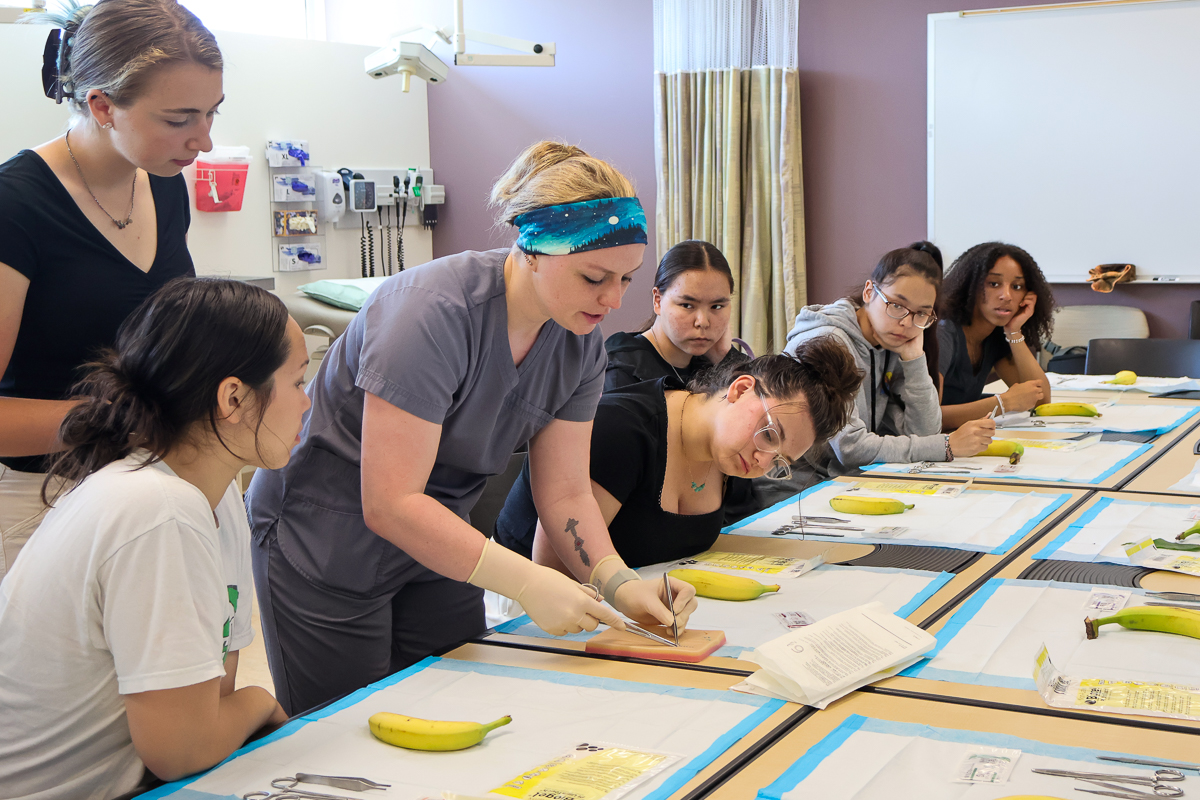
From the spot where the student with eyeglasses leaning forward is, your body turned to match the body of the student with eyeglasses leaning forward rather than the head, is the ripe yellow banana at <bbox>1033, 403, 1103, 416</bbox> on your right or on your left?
on your left

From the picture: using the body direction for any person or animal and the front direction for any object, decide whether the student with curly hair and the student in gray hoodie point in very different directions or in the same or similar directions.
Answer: same or similar directions

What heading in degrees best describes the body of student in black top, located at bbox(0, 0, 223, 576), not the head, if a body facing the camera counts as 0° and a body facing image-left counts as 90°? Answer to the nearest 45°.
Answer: approximately 315°

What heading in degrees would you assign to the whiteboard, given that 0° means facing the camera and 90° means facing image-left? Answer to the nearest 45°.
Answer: approximately 0°

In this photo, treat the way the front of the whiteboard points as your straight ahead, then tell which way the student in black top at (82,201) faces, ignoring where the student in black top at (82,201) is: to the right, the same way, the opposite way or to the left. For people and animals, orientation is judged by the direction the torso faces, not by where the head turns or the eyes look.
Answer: to the left

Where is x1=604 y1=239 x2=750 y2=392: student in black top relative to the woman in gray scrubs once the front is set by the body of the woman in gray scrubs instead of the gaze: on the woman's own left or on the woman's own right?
on the woman's own left

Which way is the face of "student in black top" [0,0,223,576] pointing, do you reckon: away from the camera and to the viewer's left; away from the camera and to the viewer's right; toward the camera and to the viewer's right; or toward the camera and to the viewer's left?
toward the camera and to the viewer's right

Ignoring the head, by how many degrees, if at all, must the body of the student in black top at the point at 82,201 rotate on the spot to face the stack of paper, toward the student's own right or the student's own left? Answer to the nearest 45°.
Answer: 0° — they already face it

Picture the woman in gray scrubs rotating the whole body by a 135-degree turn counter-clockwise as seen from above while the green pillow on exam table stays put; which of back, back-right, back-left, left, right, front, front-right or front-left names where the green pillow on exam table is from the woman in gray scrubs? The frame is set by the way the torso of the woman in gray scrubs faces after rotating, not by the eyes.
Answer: front

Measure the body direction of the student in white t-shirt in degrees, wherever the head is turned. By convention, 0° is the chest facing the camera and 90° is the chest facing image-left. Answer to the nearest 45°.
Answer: approximately 270°

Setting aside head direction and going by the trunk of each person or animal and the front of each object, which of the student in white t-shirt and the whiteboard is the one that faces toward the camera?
the whiteboard

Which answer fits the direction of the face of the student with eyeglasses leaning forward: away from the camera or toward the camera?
toward the camera

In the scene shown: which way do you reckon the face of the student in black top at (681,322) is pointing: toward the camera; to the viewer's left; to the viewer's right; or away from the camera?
toward the camera

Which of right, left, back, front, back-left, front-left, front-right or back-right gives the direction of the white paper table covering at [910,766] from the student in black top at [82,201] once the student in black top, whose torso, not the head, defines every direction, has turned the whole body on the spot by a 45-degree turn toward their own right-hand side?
front-left

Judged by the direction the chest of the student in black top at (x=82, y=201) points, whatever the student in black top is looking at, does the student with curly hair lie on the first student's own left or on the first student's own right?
on the first student's own left

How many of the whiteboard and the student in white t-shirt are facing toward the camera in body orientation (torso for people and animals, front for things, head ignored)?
1
